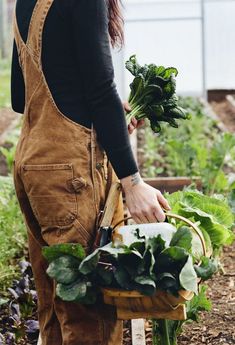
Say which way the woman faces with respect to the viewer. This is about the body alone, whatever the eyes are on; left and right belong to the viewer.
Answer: facing away from the viewer and to the right of the viewer
